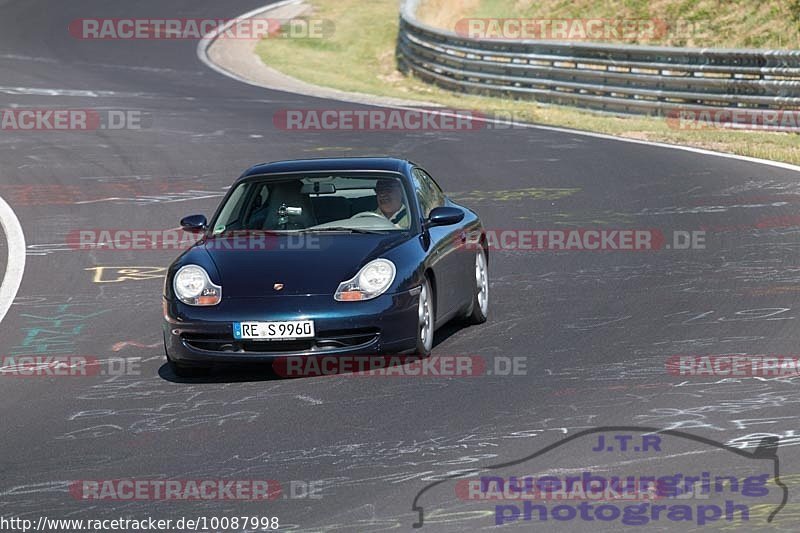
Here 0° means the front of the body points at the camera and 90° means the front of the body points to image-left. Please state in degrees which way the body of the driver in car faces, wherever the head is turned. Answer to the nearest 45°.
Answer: approximately 45°

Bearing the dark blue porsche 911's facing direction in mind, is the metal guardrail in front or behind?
behind

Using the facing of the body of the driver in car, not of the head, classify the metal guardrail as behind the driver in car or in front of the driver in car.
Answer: behind

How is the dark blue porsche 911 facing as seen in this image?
toward the camera
